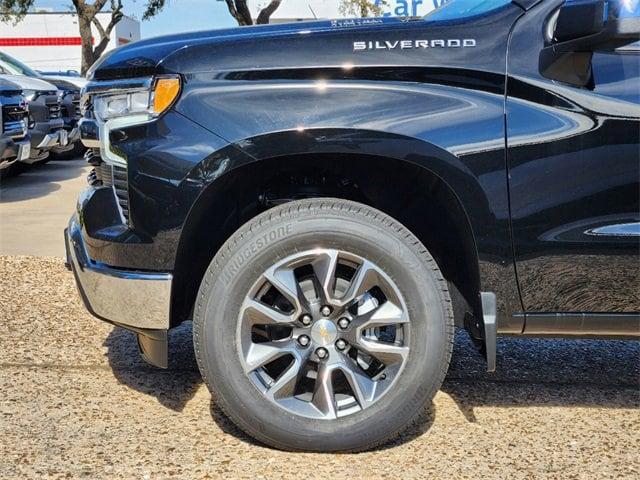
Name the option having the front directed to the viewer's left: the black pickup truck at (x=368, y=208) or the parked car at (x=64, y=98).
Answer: the black pickup truck

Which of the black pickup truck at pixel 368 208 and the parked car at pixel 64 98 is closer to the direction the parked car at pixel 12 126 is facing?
the black pickup truck

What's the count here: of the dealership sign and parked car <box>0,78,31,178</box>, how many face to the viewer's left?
0

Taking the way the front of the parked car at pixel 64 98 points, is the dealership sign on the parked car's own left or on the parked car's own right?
on the parked car's own left

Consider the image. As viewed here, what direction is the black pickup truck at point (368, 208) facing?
to the viewer's left

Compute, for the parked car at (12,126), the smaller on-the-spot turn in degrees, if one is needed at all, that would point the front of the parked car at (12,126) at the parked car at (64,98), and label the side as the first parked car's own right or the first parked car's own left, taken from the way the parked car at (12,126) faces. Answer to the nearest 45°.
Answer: approximately 135° to the first parked car's own left
